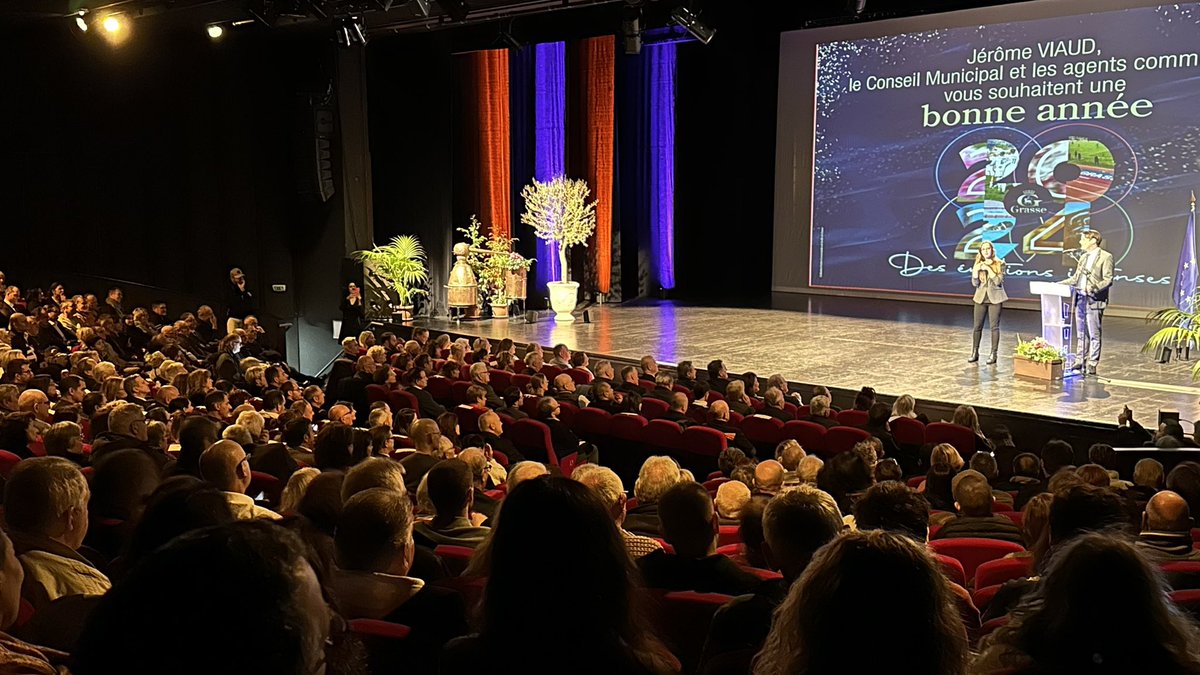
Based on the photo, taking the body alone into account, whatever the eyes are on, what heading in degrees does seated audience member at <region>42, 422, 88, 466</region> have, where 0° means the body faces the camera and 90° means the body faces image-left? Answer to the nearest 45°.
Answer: approximately 225°

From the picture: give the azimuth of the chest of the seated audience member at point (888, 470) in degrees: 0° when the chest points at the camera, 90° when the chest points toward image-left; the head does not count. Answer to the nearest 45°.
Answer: approximately 180°

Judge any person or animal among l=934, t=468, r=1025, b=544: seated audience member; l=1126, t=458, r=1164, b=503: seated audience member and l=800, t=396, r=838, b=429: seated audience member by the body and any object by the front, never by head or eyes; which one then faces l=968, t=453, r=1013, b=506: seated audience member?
l=934, t=468, r=1025, b=544: seated audience member

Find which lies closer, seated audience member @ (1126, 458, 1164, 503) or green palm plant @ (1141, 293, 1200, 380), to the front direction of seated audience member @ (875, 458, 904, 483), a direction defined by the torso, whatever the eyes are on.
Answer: the green palm plant

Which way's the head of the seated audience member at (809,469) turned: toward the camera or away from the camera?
away from the camera

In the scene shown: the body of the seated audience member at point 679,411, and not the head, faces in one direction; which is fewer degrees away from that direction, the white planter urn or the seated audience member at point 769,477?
the white planter urn

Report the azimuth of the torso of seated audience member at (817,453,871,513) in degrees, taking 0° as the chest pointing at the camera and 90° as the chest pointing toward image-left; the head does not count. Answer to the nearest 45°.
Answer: approximately 180°

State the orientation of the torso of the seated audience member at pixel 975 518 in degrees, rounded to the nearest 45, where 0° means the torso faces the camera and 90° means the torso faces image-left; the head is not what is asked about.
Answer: approximately 180°

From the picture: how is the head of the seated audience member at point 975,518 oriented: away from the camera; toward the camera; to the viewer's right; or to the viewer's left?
away from the camera

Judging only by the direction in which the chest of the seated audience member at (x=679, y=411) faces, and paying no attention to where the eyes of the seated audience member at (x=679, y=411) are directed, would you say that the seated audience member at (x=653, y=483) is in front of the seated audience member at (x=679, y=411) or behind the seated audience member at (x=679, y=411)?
behind

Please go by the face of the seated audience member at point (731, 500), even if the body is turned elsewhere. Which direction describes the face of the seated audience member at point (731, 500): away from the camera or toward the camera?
away from the camera

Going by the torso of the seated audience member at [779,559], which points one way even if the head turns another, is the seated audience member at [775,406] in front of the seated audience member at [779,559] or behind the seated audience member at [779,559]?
in front

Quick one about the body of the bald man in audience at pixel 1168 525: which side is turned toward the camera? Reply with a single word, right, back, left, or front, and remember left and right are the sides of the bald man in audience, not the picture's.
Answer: back

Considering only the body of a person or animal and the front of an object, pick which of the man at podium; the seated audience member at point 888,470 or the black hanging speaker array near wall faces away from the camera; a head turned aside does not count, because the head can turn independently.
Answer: the seated audience member

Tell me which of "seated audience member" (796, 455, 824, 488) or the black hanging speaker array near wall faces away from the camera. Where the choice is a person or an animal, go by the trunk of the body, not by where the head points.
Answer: the seated audience member

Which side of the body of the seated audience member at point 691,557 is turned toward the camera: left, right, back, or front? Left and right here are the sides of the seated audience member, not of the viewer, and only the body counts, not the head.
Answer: back

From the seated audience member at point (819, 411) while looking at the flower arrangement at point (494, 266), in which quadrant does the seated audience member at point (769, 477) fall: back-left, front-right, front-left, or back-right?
back-left

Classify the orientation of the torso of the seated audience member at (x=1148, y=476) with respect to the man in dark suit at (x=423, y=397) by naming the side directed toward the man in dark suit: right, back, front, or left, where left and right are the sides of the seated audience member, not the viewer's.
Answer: left

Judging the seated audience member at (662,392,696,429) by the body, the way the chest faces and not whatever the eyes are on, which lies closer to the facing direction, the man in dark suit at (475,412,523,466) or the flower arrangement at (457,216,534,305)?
the flower arrangement
